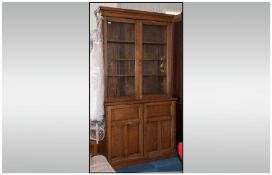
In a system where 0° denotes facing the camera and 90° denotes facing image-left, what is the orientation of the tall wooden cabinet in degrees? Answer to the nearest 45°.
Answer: approximately 315°
